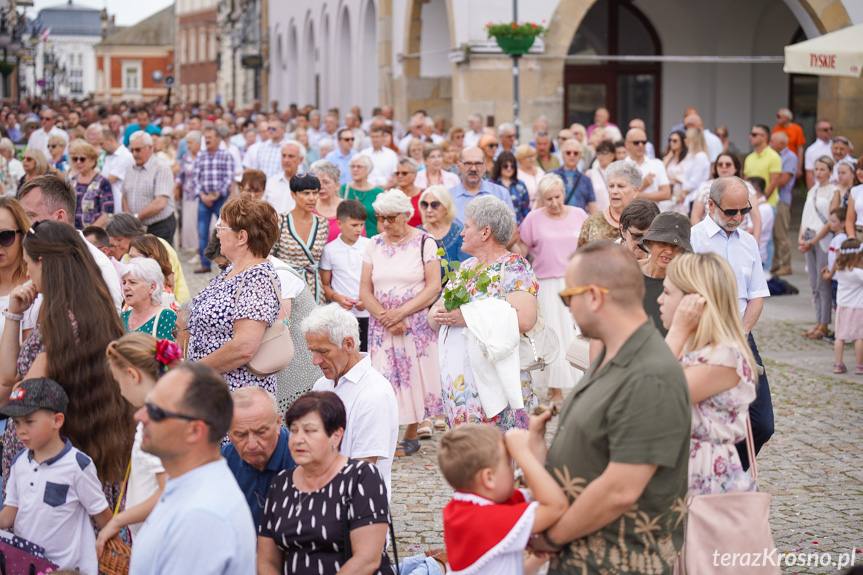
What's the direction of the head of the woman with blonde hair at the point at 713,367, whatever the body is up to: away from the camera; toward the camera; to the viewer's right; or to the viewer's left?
to the viewer's left

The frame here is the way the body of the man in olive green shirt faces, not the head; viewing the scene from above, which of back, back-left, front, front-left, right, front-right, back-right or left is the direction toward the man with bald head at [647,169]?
right

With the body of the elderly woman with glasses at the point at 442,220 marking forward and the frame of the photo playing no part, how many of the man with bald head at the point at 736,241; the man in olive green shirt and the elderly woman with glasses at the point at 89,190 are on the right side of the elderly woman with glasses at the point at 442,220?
1

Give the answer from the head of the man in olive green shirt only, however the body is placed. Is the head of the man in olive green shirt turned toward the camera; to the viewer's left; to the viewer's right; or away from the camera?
to the viewer's left

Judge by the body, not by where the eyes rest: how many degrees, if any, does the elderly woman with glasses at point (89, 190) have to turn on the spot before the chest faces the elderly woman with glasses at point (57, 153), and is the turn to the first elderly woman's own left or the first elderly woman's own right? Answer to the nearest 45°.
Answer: approximately 135° to the first elderly woman's own right

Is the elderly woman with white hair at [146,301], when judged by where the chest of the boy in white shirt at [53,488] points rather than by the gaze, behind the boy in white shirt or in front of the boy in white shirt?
behind
